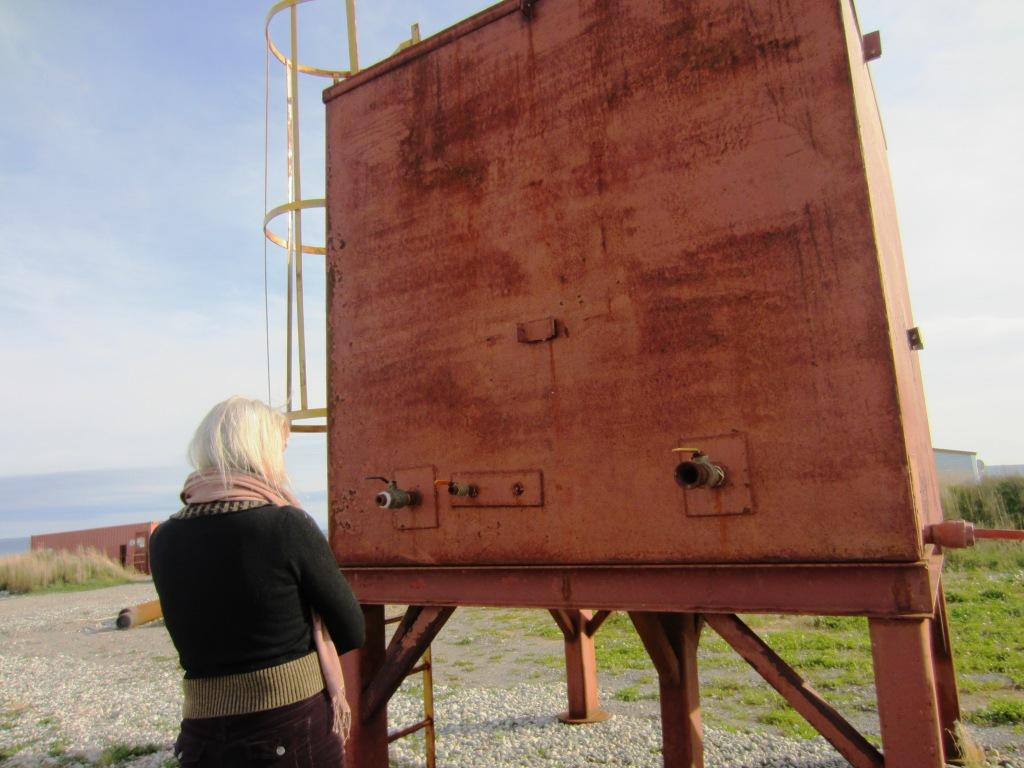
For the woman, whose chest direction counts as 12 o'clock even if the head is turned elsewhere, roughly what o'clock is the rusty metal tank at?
The rusty metal tank is roughly at 1 o'clock from the woman.

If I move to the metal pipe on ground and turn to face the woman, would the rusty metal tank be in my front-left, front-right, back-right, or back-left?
front-left

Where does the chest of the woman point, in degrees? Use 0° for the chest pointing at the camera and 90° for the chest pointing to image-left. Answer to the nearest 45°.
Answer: approximately 225°
